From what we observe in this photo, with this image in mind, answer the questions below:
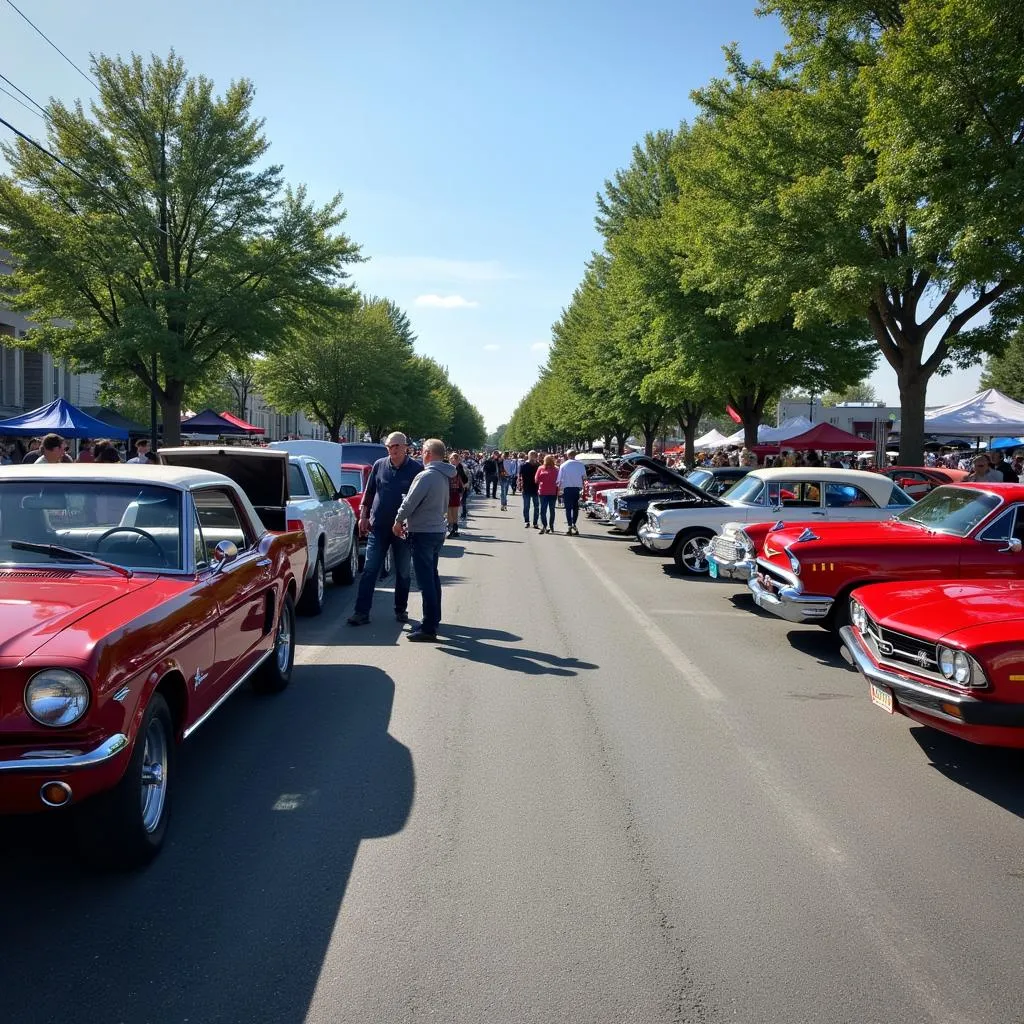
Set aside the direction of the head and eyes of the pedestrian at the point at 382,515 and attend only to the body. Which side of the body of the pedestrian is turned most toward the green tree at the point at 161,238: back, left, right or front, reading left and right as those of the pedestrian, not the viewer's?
back

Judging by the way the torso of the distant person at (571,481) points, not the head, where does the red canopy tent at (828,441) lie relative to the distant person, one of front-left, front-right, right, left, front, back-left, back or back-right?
front-right

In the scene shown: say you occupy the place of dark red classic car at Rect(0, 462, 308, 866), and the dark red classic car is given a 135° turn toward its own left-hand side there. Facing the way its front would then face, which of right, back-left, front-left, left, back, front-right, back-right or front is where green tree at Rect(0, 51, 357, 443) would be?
left

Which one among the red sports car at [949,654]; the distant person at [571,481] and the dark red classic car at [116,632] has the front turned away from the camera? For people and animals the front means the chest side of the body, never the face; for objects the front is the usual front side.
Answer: the distant person

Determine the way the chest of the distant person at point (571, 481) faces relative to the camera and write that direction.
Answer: away from the camera

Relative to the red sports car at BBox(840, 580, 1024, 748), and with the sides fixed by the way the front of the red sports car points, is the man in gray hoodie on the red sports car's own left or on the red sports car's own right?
on the red sports car's own right

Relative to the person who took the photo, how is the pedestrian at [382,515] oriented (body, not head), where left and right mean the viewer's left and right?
facing the viewer

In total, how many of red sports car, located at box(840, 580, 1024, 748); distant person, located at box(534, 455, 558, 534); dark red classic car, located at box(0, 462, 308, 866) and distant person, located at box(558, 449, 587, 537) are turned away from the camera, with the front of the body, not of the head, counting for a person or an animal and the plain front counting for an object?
2

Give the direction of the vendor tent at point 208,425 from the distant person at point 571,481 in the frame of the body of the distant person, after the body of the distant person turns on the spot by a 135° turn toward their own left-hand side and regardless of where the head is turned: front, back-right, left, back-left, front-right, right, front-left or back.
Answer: right

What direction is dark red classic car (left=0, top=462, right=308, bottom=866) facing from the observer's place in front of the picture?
facing the viewer and to the left of the viewer

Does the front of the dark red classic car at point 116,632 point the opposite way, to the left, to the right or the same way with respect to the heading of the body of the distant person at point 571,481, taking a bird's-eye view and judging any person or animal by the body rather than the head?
the opposite way

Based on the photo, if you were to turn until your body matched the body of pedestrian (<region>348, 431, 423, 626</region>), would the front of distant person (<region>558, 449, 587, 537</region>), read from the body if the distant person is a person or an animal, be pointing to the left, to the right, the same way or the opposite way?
the opposite way

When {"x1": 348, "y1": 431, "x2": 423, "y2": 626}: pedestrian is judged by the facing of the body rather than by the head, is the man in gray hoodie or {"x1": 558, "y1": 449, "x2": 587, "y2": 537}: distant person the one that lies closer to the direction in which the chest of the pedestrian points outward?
the man in gray hoodie

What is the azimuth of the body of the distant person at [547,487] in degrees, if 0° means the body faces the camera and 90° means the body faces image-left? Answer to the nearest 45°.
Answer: approximately 180°

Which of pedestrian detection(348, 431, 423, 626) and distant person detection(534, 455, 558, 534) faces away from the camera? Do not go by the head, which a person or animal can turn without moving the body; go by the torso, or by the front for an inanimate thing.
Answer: the distant person

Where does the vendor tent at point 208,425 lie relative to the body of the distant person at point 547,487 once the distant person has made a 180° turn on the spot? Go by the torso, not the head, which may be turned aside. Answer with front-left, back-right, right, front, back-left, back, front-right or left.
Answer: back-right

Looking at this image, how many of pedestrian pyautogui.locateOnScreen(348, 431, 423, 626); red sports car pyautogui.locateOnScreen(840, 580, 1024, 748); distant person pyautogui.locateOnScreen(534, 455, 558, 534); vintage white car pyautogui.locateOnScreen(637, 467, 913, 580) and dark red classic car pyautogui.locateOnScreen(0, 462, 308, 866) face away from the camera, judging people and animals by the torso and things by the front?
1

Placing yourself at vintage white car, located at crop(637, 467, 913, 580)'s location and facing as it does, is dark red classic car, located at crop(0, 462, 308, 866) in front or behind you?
in front

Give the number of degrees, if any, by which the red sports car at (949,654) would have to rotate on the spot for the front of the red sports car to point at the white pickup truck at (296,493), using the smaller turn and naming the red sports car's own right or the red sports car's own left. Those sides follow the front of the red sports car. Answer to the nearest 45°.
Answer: approximately 45° to the red sports car's own right
